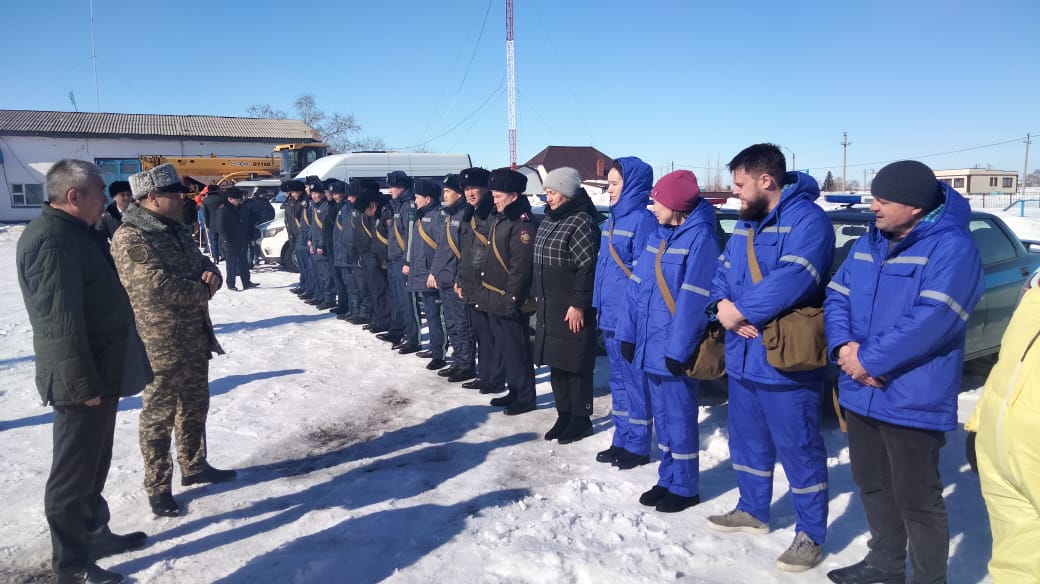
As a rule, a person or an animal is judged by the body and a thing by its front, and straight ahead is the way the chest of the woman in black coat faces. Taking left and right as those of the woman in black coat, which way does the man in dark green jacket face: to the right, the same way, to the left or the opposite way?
the opposite way

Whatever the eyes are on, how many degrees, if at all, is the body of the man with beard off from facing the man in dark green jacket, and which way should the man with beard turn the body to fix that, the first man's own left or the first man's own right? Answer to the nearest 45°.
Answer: approximately 45° to the first man's own right

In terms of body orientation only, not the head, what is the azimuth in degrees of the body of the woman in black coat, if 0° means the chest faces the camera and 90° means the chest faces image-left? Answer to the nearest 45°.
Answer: approximately 45°

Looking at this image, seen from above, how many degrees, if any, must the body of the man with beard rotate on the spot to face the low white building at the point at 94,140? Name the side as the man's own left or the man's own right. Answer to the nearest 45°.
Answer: approximately 90° to the man's own right

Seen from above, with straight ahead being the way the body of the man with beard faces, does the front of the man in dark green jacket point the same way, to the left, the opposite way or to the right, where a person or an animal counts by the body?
the opposite way

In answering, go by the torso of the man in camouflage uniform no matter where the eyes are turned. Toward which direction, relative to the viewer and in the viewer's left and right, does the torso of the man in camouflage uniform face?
facing to the right of the viewer

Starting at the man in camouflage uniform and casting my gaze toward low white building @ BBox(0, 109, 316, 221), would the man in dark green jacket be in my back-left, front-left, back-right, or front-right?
back-left

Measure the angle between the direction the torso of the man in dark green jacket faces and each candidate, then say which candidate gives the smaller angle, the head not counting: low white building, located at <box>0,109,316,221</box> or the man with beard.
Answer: the man with beard

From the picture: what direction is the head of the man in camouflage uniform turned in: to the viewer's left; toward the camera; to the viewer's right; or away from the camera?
to the viewer's right

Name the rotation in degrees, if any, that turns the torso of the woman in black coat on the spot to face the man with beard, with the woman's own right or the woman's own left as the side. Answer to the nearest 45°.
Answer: approximately 90° to the woman's own left

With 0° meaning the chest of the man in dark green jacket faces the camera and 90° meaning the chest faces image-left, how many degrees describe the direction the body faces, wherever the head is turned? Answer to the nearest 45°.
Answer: approximately 270°
